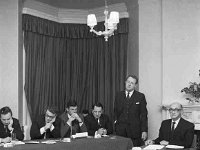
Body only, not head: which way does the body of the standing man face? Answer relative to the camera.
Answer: toward the camera

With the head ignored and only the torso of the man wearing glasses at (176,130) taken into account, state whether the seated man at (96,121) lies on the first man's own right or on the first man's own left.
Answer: on the first man's own right

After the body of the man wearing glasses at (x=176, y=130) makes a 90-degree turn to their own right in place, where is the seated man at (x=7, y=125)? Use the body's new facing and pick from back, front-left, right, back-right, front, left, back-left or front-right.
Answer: front-left

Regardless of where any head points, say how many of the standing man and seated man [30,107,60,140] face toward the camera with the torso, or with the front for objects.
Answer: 2

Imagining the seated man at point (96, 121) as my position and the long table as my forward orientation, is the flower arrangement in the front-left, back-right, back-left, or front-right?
back-left

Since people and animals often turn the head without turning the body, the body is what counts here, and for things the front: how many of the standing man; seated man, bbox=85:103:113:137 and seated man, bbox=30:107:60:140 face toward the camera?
3

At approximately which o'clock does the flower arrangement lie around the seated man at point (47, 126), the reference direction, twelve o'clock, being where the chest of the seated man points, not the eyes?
The flower arrangement is roughly at 8 o'clock from the seated man.

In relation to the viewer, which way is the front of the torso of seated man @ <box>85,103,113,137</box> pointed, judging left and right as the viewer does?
facing the viewer

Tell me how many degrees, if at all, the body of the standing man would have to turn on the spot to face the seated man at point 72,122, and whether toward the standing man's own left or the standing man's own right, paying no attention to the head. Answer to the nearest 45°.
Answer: approximately 90° to the standing man's own right

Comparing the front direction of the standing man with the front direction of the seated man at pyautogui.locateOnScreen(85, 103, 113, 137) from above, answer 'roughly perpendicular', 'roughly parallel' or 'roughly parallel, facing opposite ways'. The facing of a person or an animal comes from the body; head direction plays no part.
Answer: roughly parallel

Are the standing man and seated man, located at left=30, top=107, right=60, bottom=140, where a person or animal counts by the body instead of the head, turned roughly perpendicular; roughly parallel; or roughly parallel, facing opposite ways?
roughly parallel

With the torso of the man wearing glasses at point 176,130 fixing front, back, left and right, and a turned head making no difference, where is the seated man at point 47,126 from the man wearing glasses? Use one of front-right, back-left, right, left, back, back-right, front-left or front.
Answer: front-right

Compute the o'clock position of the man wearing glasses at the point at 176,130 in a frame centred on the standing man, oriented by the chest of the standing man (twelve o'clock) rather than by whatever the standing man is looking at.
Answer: The man wearing glasses is roughly at 9 o'clock from the standing man.

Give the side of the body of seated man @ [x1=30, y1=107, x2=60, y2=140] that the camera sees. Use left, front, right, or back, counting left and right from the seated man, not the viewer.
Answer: front
